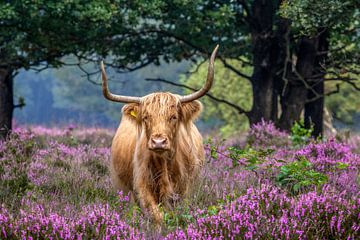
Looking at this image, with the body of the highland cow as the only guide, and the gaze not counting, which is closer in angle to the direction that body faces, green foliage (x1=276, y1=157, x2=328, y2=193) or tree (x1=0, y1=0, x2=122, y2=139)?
the green foliage

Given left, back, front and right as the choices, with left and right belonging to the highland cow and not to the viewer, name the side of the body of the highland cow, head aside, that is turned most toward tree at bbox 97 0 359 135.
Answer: back

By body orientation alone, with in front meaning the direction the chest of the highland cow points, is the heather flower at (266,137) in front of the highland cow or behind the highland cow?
behind

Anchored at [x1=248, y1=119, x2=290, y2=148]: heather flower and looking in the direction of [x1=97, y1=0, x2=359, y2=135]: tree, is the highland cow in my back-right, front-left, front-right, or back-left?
back-left

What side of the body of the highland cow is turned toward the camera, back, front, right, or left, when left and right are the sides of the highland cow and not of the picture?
front

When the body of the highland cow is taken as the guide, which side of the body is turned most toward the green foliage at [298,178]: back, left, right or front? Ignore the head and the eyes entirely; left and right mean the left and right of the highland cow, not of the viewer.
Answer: left

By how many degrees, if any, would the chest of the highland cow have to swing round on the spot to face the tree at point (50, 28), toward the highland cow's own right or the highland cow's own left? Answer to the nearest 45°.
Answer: approximately 180°
